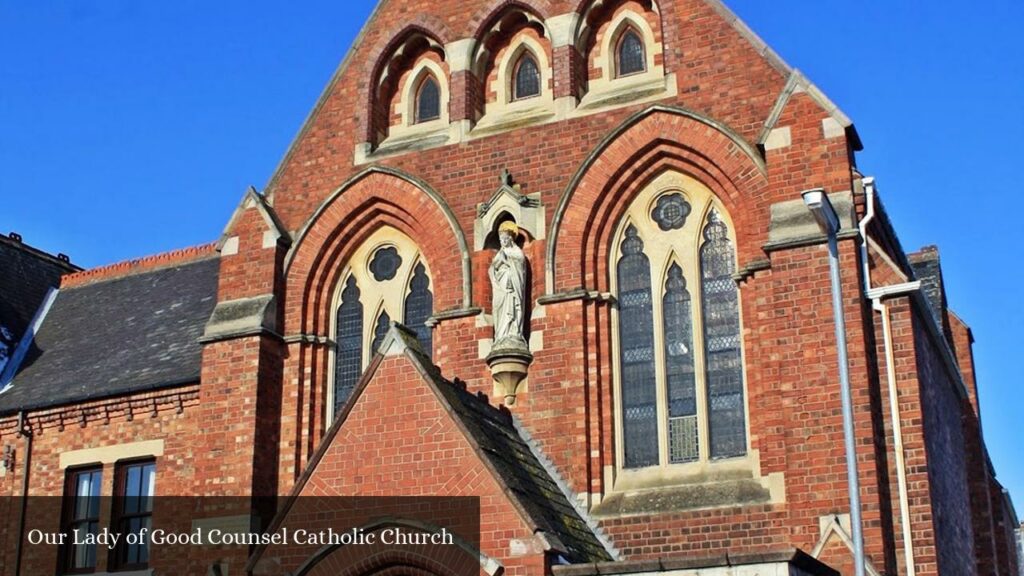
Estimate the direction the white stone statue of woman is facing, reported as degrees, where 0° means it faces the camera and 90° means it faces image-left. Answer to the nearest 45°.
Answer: approximately 45°

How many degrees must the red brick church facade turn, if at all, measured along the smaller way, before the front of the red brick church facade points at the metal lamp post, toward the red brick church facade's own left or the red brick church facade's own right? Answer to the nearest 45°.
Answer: approximately 90° to the red brick church facade's own left

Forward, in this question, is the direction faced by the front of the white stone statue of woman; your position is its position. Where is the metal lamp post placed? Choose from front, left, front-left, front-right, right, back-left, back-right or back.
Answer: left
